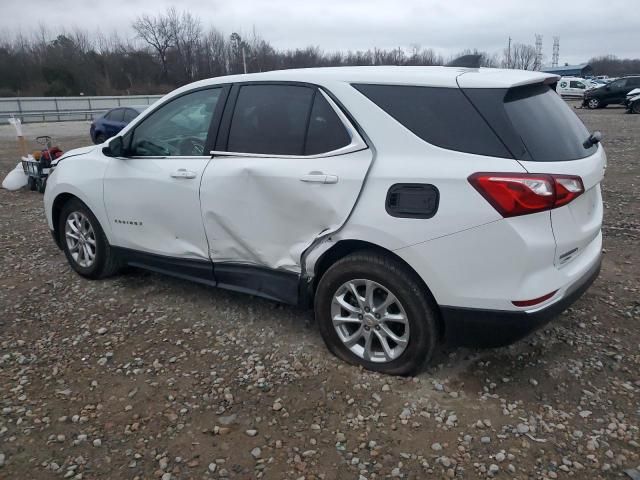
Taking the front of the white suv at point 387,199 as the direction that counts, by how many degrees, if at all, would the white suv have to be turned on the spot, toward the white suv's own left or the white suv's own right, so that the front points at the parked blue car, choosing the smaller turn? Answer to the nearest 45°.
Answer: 0° — it already faces it

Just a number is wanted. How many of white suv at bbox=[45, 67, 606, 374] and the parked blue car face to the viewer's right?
0

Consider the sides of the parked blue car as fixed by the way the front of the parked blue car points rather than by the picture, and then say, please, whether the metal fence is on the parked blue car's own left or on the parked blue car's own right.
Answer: on the parked blue car's own right

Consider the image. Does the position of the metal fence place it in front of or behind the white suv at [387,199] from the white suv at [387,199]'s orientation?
in front

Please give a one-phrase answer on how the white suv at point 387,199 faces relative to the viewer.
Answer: facing away from the viewer and to the left of the viewer
